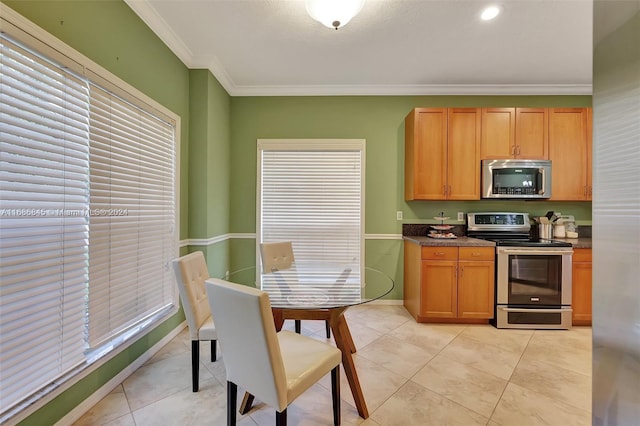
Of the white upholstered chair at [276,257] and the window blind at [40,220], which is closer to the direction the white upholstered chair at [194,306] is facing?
the white upholstered chair

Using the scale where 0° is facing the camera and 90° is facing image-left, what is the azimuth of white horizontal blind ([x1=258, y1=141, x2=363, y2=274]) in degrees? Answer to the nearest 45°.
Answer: approximately 0°

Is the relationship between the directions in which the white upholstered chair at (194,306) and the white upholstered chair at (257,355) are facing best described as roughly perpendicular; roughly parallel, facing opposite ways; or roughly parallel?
roughly perpendicular

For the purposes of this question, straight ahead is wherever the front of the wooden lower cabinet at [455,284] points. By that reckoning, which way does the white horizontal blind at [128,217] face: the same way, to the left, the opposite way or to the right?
to the left

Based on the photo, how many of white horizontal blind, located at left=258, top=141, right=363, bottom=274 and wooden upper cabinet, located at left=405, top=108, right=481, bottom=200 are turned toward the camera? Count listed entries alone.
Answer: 2

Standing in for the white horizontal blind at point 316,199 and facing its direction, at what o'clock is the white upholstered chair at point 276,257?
The white upholstered chair is roughly at 1 o'clock from the white horizontal blind.

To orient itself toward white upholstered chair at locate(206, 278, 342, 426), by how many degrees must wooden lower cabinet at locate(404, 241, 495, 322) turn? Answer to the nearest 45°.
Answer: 0° — it already faces it

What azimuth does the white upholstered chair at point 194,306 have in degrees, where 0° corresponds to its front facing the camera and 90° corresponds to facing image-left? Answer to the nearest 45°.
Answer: approximately 315°

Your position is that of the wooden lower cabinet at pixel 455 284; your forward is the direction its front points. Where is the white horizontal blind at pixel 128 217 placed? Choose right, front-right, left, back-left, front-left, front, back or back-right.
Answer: front-right

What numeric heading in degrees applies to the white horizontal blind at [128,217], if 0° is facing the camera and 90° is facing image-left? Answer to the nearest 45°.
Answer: approximately 315°
